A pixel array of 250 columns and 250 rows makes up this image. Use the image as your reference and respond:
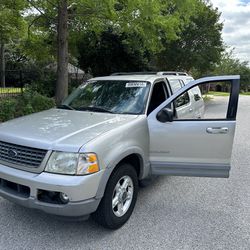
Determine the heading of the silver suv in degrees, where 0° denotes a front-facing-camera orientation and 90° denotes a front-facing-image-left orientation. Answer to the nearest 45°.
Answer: approximately 45°

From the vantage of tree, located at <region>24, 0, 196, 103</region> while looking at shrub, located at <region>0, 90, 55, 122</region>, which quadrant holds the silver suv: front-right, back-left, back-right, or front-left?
front-left

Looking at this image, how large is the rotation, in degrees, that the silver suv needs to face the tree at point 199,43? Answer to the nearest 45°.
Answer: approximately 135° to its right

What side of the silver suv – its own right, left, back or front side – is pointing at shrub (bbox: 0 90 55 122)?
right

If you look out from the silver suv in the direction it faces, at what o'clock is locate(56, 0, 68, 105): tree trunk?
The tree trunk is roughly at 4 o'clock from the silver suv.

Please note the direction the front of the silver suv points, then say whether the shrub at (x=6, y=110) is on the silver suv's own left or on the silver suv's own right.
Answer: on the silver suv's own right

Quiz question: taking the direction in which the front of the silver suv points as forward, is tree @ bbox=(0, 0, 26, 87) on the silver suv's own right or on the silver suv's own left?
on the silver suv's own right

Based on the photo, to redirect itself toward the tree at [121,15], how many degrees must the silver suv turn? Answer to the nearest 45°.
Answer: approximately 135° to its right
